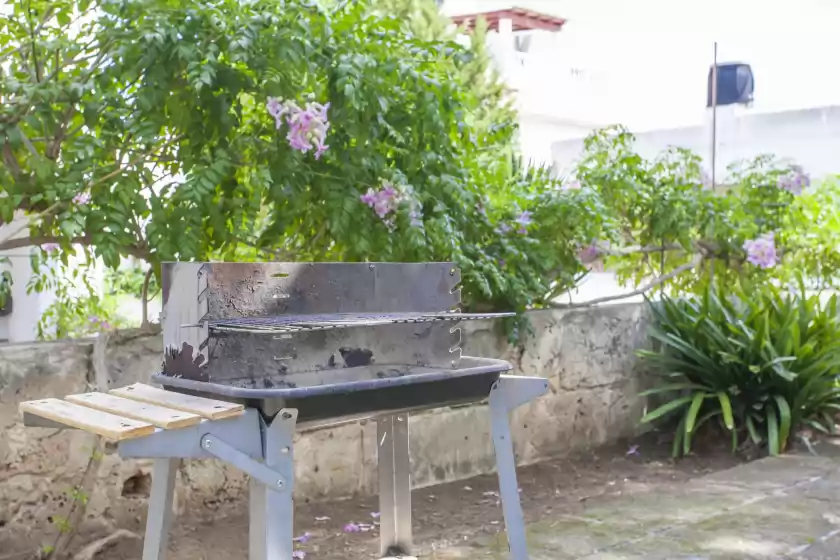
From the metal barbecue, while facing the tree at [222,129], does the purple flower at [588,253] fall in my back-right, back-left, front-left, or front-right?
front-right

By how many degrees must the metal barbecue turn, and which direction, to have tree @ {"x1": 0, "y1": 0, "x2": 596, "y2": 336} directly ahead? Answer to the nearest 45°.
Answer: approximately 135° to its left

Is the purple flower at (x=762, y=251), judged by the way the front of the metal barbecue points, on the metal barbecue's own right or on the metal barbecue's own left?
on the metal barbecue's own left

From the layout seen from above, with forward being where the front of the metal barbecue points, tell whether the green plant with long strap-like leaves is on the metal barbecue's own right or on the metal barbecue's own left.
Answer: on the metal barbecue's own left

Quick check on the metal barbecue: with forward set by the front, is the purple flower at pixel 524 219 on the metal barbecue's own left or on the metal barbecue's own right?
on the metal barbecue's own left
